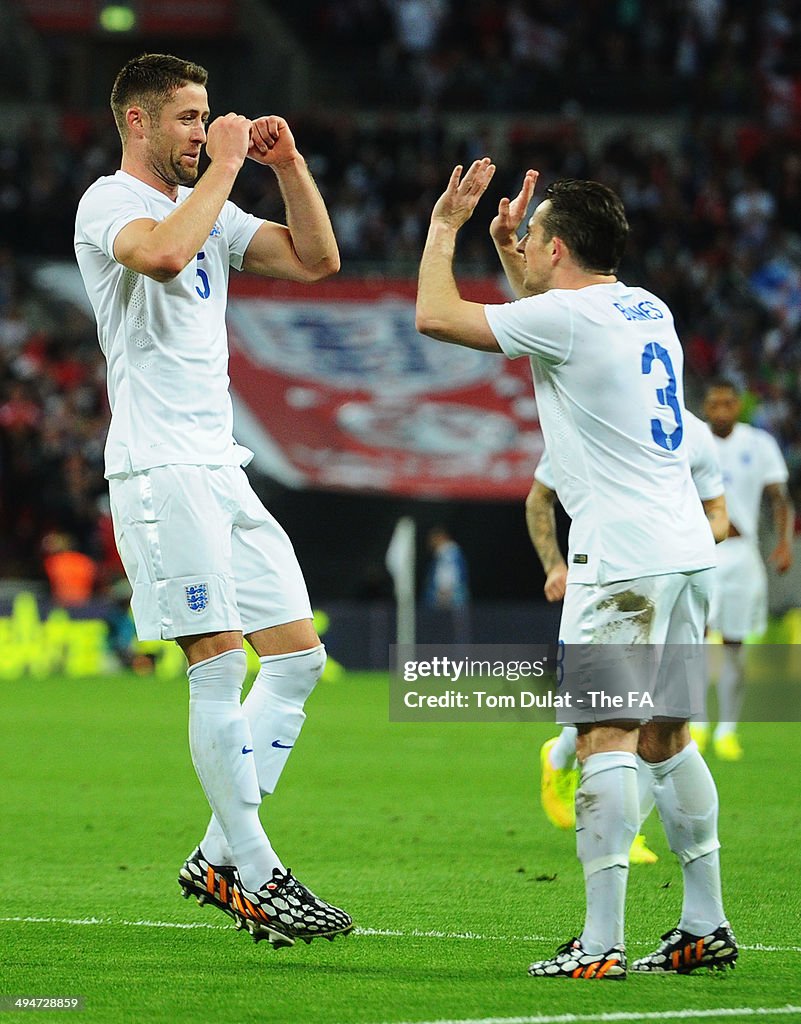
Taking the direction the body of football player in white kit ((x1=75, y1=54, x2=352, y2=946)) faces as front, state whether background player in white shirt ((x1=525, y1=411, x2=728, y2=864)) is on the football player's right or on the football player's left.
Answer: on the football player's left

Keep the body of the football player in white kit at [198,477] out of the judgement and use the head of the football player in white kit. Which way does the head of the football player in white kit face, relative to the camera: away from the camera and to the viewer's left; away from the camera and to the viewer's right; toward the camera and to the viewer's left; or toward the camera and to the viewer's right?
toward the camera and to the viewer's right

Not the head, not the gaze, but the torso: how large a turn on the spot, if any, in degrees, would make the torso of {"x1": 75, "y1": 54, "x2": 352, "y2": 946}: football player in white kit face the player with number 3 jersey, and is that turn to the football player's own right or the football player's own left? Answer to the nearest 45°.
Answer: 0° — they already face them

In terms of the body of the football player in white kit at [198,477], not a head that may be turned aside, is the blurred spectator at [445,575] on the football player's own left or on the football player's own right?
on the football player's own left

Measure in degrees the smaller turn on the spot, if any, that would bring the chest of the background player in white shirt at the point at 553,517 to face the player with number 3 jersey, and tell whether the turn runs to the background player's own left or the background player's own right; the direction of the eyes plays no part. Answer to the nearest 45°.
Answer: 0° — they already face them

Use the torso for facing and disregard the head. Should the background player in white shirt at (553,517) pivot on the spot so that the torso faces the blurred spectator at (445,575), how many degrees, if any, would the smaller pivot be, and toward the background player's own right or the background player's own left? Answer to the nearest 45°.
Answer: approximately 180°

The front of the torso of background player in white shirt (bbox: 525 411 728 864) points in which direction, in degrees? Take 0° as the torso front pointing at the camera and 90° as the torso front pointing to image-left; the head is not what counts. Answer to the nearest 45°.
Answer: approximately 0°

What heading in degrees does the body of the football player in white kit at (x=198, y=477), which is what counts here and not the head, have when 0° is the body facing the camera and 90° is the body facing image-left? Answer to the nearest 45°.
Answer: approximately 315°

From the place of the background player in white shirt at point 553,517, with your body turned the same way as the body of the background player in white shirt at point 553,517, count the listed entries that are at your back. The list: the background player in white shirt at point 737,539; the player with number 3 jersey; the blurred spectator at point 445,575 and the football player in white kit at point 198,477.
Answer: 2

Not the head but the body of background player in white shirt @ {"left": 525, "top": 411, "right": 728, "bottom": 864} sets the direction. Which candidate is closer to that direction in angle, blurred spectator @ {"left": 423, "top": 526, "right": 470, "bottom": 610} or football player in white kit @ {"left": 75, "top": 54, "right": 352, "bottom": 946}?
the football player in white kit

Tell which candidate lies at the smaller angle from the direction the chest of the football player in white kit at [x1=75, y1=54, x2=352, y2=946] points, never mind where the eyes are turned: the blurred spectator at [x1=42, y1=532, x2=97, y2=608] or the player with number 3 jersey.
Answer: the player with number 3 jersey

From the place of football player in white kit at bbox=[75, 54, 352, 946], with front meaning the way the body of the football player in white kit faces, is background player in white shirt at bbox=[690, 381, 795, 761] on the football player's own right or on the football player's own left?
on the football player's own left
